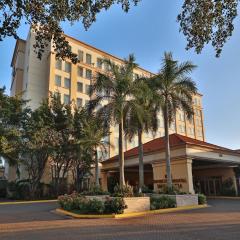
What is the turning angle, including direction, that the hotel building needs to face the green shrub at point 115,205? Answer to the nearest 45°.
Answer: approximately 45° to its right

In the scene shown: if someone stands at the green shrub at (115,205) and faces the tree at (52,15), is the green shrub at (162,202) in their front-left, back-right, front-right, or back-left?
back-left

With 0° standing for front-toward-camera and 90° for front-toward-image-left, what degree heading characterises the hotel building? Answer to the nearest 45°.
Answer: approximately 315°

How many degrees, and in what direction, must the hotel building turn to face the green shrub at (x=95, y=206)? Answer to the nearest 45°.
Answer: approximately 45° to its right

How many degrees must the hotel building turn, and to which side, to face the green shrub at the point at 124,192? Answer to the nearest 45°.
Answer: approximately 45° to its right

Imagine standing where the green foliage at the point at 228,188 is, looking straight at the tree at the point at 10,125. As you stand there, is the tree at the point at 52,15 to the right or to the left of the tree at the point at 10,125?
left
